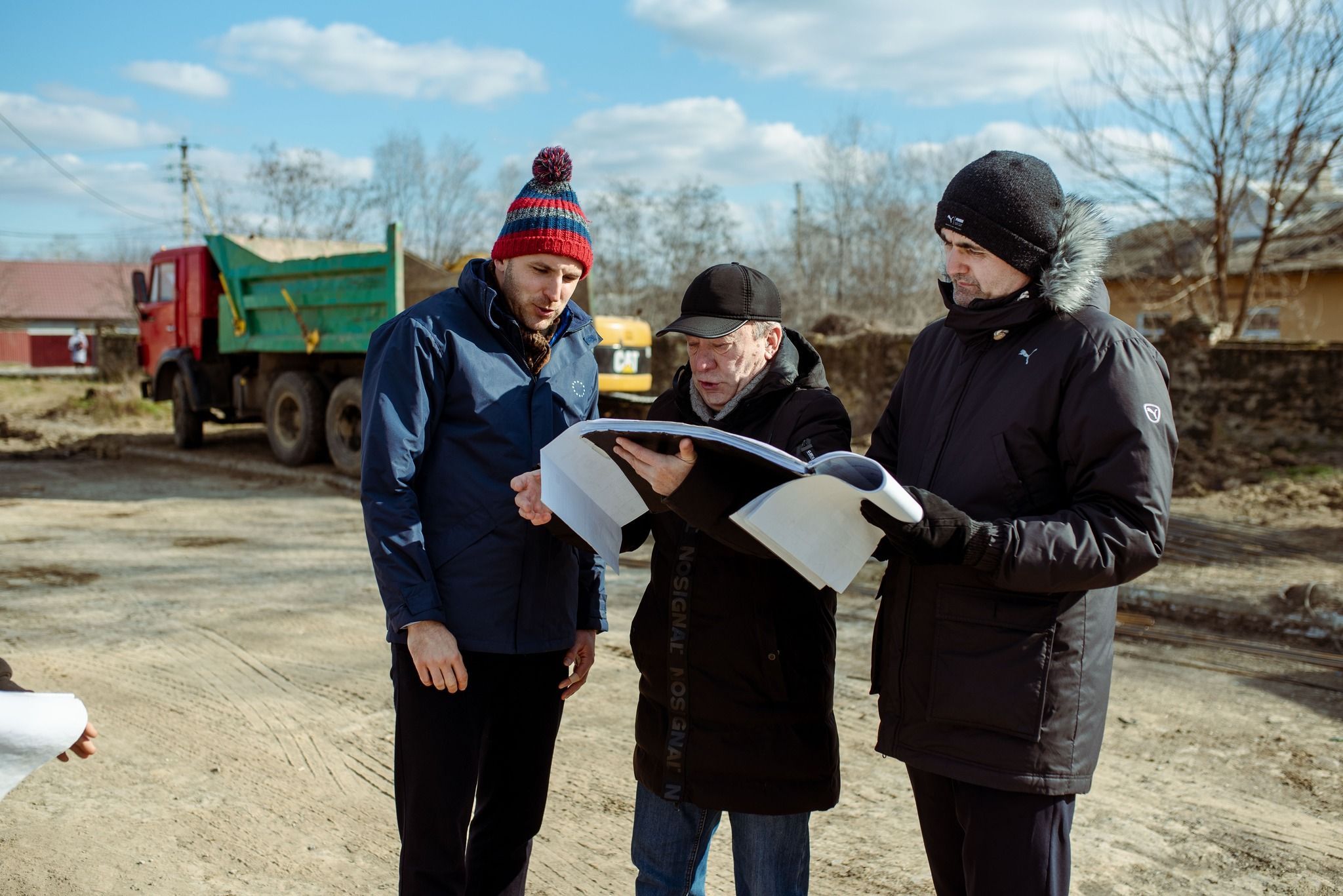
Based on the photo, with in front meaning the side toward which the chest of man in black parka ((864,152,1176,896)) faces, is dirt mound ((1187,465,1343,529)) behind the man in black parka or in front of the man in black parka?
behind

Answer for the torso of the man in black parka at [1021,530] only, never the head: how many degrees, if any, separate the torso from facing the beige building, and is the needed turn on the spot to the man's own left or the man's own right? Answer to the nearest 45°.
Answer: approximately 135° to the man's own right

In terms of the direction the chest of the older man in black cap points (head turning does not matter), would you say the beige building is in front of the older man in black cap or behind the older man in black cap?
behind

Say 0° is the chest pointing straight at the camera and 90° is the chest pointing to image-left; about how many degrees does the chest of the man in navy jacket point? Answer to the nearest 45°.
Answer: approximately 315°

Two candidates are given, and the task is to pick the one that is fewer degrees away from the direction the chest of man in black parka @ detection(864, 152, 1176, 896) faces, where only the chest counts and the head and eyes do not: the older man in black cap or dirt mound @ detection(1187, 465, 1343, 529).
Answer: the older man in black cap

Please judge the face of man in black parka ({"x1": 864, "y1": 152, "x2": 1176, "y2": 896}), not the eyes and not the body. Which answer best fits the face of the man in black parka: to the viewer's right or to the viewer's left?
to the viewer's left

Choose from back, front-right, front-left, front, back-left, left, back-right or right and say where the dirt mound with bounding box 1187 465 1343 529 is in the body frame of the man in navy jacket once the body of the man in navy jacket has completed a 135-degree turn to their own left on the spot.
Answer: front-right

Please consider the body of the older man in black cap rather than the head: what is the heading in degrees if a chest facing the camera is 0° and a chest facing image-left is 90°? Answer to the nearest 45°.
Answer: approximately 45°

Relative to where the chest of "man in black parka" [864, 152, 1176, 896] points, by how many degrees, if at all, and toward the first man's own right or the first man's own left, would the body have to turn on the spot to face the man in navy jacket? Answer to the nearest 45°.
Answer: approximately 45° to the first man's own right

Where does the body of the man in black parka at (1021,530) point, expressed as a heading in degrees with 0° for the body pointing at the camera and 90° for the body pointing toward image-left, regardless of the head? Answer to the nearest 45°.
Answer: approximately 45°

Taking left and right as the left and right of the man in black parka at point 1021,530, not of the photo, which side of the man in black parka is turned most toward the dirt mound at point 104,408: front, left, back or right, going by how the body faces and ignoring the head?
right
